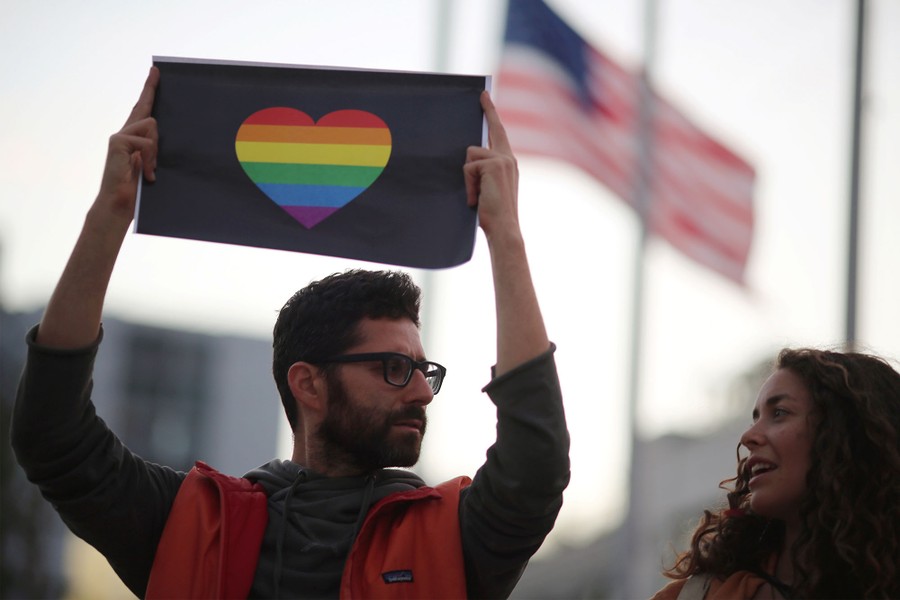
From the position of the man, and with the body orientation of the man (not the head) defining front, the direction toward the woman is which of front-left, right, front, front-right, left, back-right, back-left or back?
left

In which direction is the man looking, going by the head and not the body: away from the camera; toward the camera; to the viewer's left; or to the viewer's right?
to the viewer's right

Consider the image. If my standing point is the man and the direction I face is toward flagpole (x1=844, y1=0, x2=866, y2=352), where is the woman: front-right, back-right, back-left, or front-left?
front-right

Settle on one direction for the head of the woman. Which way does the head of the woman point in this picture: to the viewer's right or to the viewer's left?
to the viewer's left

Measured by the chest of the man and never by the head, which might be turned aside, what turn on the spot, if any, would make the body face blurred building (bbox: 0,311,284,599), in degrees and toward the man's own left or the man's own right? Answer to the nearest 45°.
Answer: approximately 180°

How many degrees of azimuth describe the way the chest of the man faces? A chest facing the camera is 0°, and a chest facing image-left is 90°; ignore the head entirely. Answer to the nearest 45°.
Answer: approximately 0°

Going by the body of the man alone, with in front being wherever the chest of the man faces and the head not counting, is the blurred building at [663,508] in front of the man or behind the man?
behind

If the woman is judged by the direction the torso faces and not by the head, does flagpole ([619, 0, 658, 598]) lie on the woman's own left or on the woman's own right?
on the woman's own right

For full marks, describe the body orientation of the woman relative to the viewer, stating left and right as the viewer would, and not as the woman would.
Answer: facing the viewer and to the left of the viewer

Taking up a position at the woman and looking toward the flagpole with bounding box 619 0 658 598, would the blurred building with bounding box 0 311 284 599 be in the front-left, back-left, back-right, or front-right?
front-left
